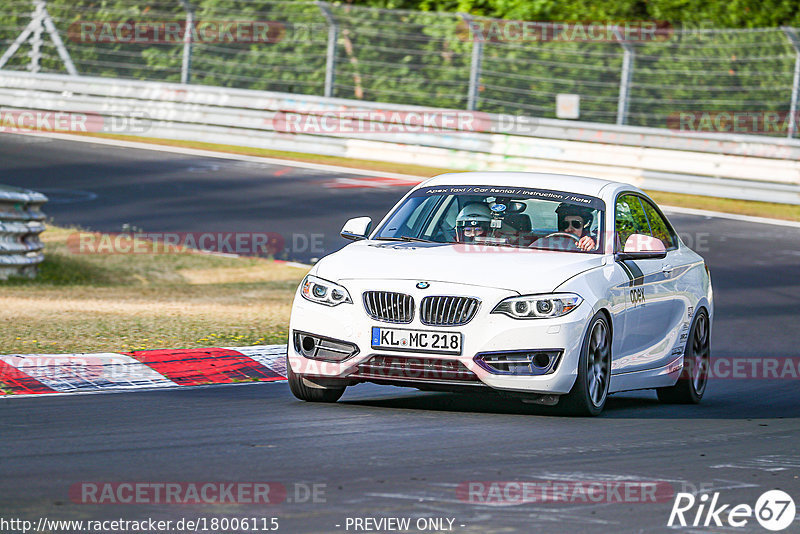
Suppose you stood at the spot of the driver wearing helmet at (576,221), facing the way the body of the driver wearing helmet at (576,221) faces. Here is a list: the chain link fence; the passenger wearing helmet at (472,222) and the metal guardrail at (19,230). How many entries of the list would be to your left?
0

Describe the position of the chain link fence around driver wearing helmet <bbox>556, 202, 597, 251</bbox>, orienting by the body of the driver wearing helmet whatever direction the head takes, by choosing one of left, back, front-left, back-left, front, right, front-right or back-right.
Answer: back-right

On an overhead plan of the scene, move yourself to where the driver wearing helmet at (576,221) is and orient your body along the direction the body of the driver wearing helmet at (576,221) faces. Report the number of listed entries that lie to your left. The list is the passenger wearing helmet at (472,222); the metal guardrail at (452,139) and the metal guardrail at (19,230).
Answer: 0

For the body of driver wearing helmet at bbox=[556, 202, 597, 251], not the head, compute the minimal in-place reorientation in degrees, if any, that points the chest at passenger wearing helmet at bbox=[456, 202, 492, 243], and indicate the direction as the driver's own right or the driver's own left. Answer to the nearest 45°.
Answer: approximately 45° to the driver's own right

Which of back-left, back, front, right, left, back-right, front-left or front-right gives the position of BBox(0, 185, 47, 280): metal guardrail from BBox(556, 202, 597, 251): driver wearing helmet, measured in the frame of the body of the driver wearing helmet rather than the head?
right

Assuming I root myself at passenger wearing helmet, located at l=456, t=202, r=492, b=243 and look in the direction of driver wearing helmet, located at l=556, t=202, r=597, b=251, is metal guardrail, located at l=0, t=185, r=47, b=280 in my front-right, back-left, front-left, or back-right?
back-left

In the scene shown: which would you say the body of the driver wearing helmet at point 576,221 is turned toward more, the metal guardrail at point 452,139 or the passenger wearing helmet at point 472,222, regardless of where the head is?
the passenger wearing helmet

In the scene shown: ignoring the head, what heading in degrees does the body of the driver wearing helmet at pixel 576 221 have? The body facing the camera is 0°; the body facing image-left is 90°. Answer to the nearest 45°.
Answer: approximately 45°

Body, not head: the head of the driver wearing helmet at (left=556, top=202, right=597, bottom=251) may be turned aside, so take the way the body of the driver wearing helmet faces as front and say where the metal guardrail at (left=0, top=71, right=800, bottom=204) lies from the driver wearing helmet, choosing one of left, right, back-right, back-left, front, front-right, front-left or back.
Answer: back-right

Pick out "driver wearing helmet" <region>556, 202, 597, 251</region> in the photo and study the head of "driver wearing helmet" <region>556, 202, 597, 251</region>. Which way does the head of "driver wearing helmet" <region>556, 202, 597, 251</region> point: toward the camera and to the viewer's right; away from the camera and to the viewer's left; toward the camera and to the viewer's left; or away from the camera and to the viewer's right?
toward the camera and to the viewer's left

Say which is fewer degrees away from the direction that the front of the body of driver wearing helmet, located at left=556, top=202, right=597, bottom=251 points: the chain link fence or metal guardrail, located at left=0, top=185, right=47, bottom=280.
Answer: the metal guardrail
